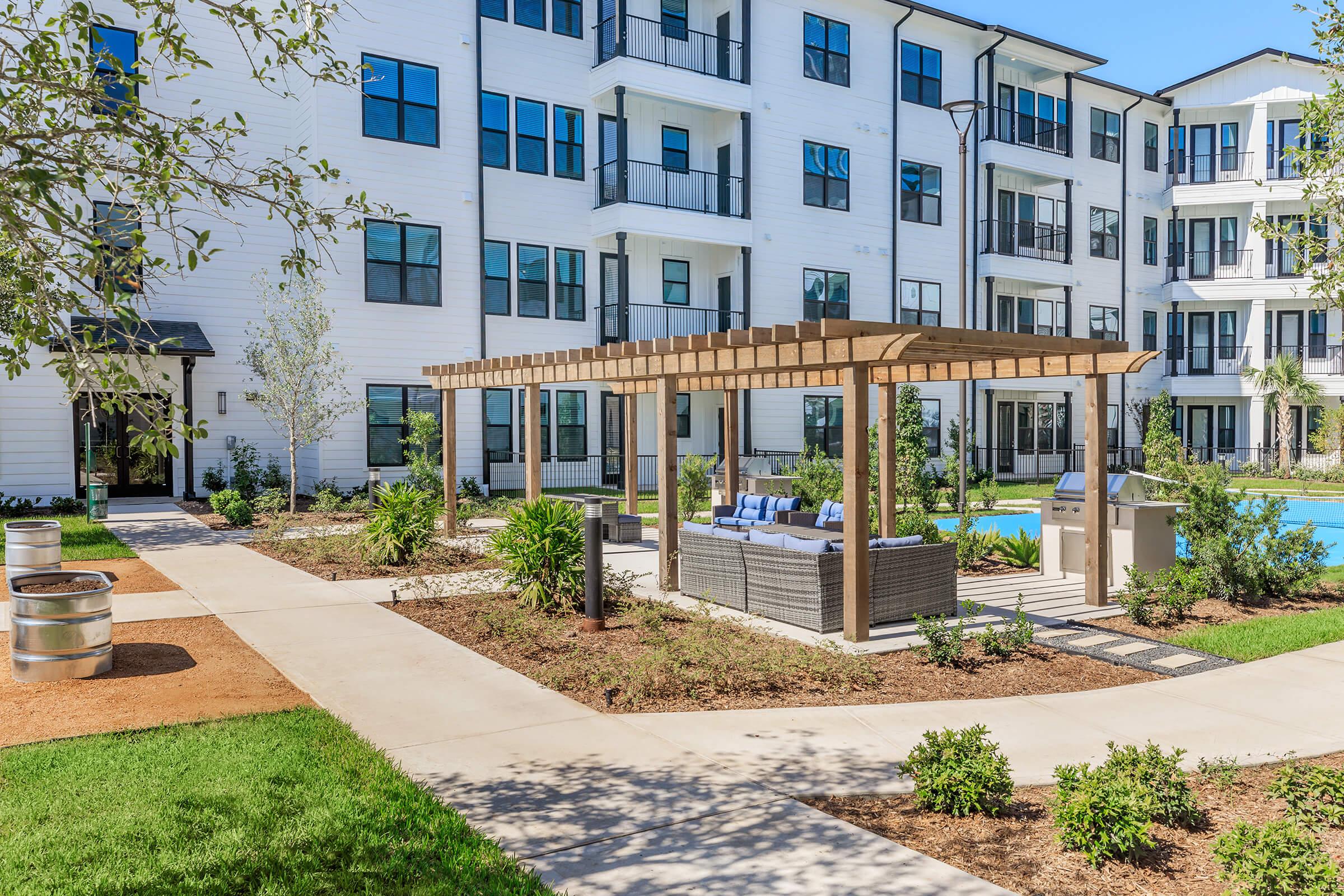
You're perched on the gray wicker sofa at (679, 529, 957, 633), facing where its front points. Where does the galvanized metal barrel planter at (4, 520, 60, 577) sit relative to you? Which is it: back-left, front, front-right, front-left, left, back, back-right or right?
back-left

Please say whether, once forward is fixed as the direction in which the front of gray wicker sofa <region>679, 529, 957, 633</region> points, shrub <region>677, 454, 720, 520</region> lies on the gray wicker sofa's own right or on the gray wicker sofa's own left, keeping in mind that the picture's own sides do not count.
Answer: on the gray wicker sofa's own left

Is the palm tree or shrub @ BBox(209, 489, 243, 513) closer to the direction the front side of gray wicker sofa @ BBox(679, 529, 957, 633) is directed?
the palm tree

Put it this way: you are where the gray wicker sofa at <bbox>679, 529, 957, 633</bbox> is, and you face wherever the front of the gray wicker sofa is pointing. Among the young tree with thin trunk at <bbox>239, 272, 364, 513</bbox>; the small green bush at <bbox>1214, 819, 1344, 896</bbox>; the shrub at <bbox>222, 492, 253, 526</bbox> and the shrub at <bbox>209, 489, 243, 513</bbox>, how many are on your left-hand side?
3

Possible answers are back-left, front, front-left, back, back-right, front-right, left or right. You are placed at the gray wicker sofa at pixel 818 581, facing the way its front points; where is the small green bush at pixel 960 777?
back-right

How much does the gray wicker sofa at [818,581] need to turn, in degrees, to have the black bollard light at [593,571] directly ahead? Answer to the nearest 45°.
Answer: approximately 135° to its left

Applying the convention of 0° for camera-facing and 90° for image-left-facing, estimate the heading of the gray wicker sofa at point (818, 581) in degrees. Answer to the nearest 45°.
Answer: approximately 225°

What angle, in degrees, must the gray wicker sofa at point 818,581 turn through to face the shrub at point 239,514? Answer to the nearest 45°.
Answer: approximately 90° to its left

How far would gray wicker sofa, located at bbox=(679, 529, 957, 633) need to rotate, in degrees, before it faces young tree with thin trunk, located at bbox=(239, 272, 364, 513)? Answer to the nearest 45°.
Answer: approximately 90° to its left
